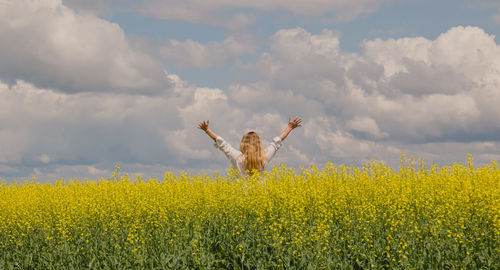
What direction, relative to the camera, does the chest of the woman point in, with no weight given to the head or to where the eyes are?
away from the camera

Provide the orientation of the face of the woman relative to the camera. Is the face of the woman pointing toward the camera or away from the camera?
away from the camera
